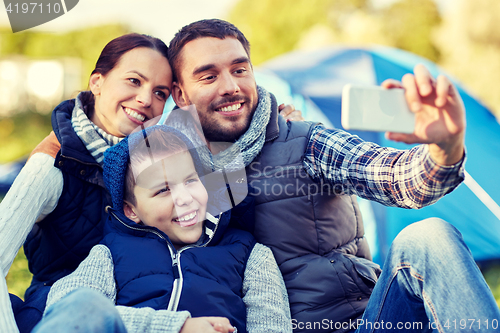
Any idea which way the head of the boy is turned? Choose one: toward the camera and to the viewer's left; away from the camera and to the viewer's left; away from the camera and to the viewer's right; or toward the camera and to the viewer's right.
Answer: toward the camera and to the viewer's right

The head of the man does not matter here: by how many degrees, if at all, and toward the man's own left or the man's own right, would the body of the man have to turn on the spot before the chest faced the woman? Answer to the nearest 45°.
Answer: approximately 135° to the man's own right

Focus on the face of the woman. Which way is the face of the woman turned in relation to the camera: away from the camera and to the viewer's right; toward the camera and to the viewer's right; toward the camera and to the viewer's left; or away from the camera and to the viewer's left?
toward the camera and to the viewer's right

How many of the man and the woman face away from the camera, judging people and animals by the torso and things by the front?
0

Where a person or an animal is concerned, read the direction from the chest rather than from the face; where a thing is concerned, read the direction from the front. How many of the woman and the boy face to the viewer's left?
0

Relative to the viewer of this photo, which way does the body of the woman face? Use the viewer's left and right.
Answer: facing the viewer and to the right of the viewer

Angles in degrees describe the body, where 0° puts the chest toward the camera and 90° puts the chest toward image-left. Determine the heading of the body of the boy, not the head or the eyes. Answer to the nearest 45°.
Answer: approximately 0°
